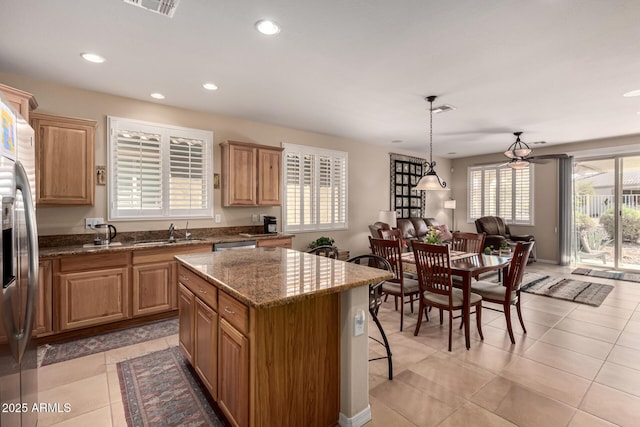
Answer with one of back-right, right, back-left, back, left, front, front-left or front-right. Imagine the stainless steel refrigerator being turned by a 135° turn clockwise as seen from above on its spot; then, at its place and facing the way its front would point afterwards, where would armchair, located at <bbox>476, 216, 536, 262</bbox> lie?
back-left

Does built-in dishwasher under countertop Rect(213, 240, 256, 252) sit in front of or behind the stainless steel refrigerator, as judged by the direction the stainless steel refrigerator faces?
in front

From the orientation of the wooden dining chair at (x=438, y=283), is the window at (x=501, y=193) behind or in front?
in front

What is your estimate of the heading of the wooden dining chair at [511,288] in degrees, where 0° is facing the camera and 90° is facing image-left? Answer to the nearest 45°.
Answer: approximately 135°

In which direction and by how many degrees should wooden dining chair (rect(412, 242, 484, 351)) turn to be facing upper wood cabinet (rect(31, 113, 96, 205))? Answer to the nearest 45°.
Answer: approximately 135° to its left

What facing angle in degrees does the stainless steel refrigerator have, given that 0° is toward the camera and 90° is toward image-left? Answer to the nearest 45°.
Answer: approximately 270°

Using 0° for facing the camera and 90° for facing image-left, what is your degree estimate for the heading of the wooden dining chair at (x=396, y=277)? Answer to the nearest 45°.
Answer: approximately 225°

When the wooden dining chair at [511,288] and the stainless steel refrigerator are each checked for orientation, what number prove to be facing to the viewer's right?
1

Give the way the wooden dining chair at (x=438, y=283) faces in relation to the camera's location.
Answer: facing away from the viewer and to the right of the viewer

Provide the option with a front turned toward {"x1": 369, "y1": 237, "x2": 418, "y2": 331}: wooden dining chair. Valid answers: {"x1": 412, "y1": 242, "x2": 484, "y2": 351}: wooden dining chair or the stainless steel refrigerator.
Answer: the stainless steel refrigerator

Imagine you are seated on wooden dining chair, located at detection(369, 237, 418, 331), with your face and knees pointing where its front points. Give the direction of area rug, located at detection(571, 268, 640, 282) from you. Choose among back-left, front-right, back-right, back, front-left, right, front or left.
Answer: front

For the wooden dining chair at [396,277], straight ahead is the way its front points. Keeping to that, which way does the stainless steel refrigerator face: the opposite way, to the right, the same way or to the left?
the same way

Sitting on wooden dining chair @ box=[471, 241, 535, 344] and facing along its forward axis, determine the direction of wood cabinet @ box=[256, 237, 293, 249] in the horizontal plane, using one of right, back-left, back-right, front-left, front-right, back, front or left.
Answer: front-left

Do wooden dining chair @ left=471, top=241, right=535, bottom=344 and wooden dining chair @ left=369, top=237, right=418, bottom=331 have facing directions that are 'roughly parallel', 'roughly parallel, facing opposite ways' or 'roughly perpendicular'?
roughly perpendicular
